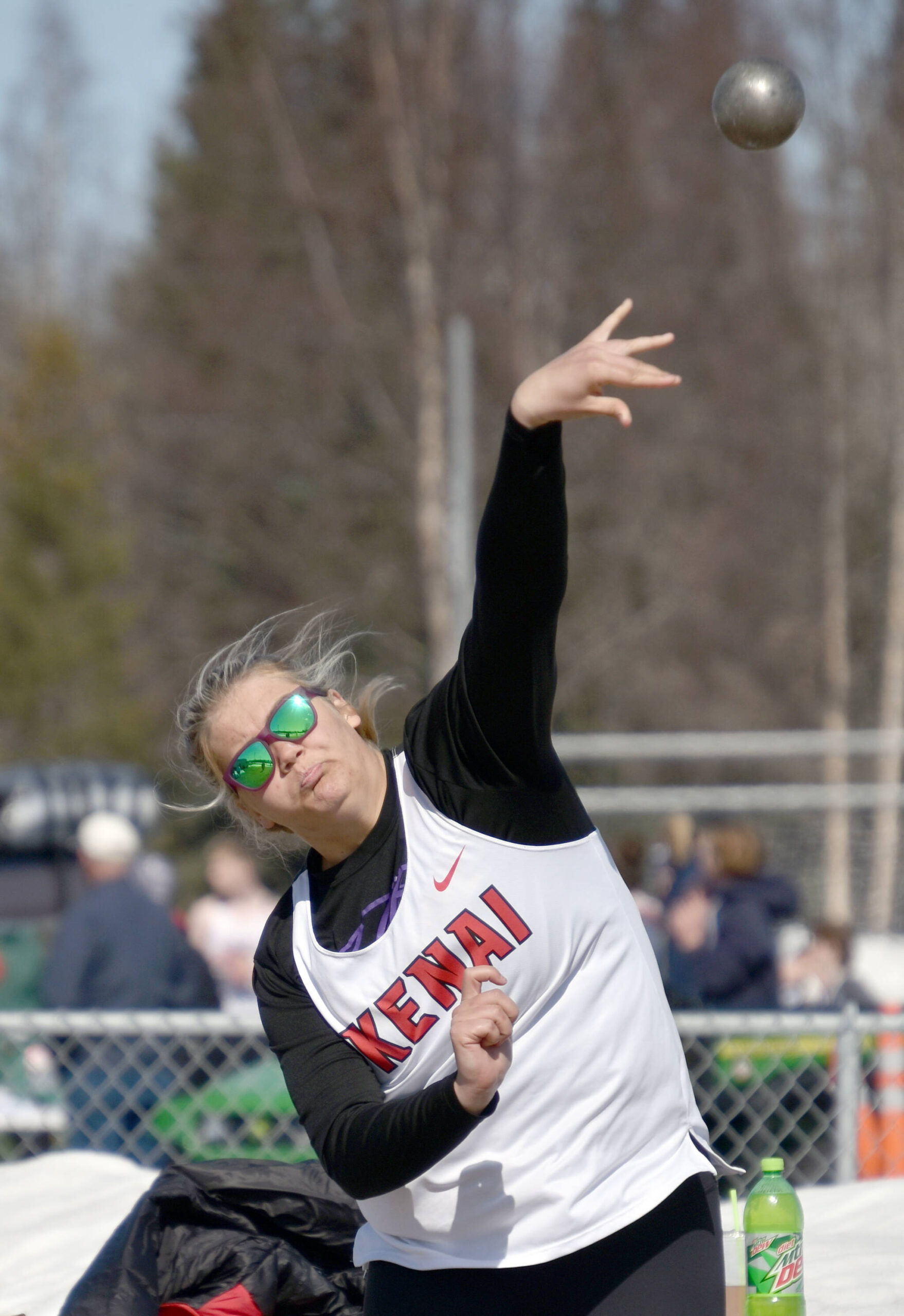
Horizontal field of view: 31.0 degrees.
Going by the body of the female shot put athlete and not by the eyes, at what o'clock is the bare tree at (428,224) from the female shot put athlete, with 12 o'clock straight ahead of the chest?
The bare tree is roughly at 6 o'clock from the female shot put athlete.

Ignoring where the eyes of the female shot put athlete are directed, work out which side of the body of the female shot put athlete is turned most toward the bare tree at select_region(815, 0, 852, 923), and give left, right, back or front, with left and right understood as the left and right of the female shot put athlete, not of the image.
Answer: back

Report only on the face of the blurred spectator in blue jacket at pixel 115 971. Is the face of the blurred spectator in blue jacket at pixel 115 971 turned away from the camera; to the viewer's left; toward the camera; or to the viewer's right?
away from the camera

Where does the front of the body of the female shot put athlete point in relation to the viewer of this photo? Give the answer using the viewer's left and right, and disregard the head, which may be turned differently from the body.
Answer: facing the viewer
